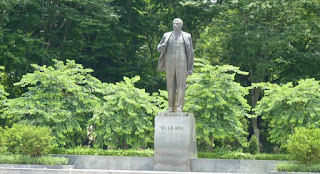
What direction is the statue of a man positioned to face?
toward the camera

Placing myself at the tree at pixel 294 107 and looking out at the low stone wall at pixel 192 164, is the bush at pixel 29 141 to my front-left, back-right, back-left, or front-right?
front-right

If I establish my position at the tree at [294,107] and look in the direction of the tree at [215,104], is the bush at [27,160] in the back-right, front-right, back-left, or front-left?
front-left

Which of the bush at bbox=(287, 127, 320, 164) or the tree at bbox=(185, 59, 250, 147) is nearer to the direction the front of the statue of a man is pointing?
the bush

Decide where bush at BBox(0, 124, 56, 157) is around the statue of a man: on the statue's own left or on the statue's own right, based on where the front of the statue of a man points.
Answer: on the statue's own right

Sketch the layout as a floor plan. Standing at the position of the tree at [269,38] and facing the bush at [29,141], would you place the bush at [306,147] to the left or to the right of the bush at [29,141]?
left

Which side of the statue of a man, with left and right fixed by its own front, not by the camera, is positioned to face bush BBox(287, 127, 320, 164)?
left

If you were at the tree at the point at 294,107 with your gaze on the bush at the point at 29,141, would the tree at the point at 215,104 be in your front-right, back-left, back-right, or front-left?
front-right
